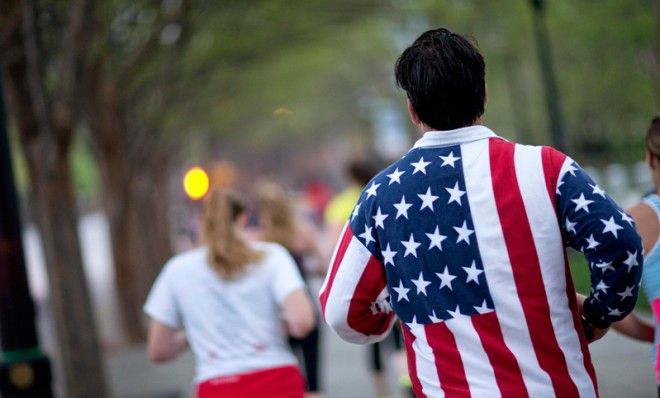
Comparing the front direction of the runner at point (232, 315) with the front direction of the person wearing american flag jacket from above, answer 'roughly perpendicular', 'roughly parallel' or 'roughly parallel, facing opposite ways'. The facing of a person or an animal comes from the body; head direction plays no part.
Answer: roughly parallel

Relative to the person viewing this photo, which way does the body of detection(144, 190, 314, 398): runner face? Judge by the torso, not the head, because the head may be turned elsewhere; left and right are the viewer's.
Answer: facing away from the viewer

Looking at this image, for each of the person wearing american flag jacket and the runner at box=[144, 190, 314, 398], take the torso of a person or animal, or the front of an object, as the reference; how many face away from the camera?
2

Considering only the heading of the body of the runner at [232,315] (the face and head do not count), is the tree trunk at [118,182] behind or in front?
in front

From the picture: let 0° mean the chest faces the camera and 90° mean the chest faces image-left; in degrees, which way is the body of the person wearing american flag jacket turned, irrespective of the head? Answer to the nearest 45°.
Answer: approximately 180°

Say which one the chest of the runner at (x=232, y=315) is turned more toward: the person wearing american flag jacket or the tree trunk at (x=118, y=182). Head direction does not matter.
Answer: the tree trunk

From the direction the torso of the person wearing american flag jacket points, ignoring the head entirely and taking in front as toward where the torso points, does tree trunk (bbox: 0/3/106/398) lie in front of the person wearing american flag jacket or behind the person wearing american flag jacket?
in front
